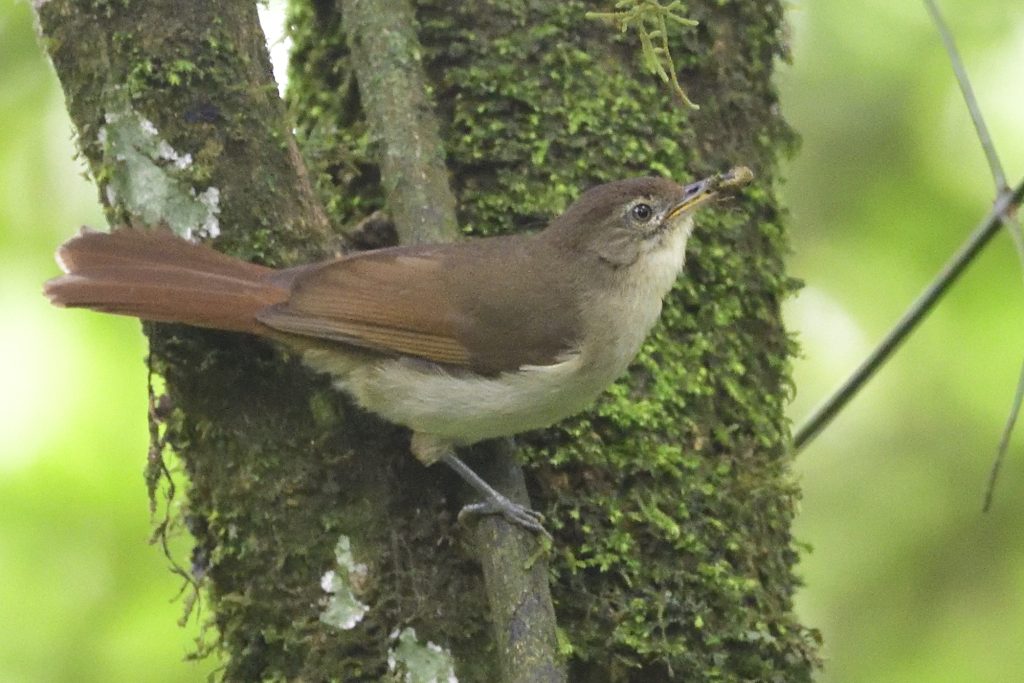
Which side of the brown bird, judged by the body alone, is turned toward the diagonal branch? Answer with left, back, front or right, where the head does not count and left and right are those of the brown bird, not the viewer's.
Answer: front

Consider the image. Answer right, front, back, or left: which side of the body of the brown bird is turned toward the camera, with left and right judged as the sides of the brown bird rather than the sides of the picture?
right
